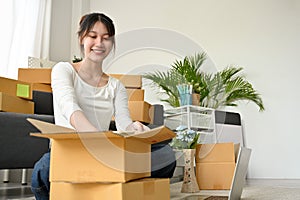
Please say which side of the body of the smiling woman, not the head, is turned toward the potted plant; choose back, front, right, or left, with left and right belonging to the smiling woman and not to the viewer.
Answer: left

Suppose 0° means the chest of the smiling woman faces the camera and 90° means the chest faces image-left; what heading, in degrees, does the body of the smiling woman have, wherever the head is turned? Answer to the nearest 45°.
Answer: approximately 315°

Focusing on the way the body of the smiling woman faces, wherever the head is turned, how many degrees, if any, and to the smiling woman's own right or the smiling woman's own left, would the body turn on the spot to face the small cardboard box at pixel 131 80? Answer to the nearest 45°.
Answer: approximately 135° to the smiling woman's own left

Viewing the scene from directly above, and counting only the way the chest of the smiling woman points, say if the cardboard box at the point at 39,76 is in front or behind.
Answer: behind

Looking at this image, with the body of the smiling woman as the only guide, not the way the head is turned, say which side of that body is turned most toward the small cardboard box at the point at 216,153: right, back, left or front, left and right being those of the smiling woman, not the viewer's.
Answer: left
